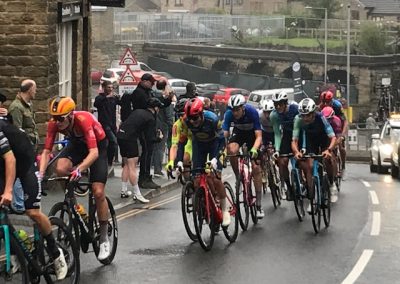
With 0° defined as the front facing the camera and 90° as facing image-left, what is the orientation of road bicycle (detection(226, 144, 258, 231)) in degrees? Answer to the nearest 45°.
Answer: approximately 0°

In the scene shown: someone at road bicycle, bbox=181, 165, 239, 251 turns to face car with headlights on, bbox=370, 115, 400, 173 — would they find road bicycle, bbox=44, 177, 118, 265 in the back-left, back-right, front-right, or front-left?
back-left

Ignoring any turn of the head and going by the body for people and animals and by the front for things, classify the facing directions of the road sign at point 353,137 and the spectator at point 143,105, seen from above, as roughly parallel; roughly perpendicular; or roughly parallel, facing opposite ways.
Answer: roughly perpendicular

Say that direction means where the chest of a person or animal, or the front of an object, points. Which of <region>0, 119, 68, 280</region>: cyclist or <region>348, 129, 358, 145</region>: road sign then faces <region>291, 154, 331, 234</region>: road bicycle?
the road sign

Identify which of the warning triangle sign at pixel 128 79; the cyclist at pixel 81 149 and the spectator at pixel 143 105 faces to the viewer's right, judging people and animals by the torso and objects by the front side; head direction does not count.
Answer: the spectator

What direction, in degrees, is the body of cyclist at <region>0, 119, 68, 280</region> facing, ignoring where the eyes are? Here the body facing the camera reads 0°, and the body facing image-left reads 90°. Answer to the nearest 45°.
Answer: approximately 45°

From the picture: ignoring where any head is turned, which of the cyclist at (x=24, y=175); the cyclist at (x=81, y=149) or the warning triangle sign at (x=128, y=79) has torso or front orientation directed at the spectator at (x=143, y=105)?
the warning triangle sign

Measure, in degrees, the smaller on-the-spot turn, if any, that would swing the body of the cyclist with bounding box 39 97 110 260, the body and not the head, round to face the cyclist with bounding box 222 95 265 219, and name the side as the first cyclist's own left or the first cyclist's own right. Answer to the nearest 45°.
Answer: approximately 180°
